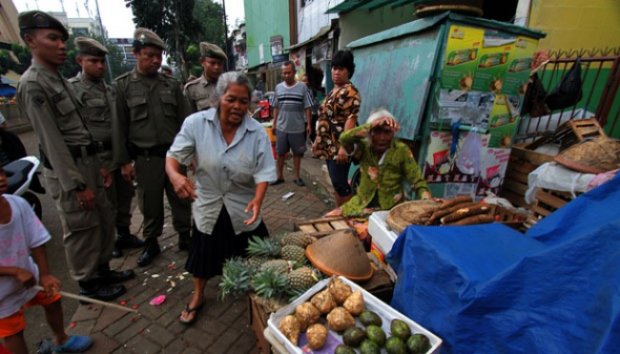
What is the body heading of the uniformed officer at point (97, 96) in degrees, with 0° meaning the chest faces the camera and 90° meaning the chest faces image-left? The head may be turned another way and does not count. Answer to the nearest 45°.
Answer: approximately 315°

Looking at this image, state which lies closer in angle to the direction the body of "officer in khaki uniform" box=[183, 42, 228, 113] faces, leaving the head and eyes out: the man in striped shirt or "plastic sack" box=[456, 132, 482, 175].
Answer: the plastic sack

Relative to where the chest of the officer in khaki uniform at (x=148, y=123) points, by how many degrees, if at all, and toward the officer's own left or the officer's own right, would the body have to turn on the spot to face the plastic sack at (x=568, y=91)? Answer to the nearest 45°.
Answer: approximately 90° to the officer's own left

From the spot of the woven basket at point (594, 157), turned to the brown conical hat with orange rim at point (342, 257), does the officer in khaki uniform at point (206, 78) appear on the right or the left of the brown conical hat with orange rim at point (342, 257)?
right

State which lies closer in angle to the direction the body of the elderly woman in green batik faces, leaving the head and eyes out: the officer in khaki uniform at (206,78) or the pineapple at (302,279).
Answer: the pineapple

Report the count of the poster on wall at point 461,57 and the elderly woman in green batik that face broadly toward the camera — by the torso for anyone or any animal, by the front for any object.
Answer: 2

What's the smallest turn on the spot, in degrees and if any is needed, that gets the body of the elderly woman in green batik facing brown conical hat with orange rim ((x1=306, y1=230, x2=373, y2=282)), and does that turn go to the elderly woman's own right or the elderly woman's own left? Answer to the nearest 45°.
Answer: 0° — they already face it

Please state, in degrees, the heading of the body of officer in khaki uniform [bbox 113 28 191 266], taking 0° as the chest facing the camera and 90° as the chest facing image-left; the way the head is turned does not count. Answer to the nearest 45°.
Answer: approximately 0°

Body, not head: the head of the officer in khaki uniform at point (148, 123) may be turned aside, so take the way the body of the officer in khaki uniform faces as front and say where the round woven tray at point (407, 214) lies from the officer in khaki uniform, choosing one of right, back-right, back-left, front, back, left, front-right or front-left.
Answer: front-left

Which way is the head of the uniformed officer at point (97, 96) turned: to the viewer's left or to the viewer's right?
to the viewer's right

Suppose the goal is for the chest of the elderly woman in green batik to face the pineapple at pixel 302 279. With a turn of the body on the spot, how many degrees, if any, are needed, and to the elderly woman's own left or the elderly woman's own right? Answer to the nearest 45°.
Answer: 0° — they already face it
